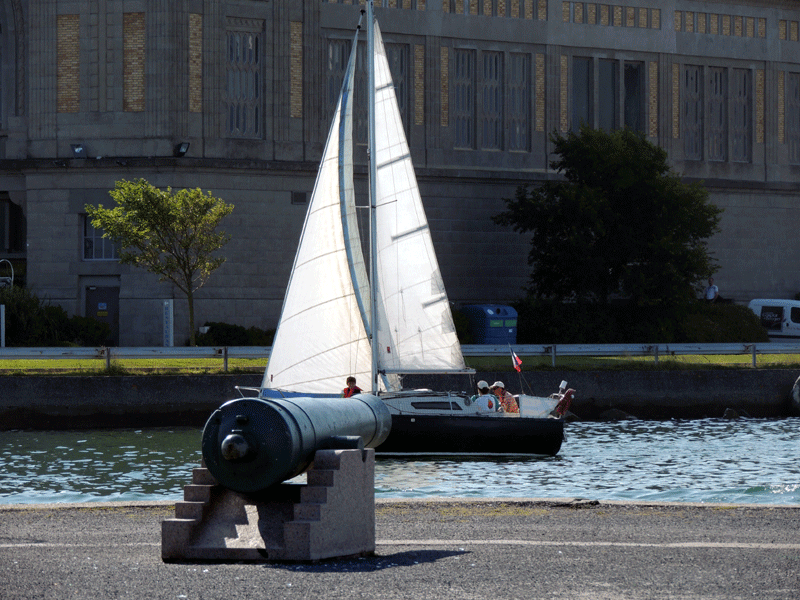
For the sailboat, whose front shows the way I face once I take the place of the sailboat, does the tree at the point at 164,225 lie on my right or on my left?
on my right

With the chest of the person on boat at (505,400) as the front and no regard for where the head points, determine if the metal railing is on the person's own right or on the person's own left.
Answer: on the person's own right

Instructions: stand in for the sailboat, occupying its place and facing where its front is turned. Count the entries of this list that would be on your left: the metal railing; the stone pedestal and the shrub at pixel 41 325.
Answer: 1

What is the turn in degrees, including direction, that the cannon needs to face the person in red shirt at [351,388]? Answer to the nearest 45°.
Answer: approximately 45° to its left

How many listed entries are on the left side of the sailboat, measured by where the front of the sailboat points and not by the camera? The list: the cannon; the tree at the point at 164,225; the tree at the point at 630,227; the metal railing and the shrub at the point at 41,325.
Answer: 1

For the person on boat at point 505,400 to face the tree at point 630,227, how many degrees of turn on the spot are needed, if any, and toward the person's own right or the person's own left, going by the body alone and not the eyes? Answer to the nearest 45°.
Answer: approximately 90° to the person's own right

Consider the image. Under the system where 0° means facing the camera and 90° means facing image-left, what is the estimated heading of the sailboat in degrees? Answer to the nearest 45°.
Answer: approximately 90°

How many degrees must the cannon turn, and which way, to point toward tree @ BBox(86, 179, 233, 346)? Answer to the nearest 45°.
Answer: approximately 45° to its left

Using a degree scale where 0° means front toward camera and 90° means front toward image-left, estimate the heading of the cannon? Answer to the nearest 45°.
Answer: approximately 225°

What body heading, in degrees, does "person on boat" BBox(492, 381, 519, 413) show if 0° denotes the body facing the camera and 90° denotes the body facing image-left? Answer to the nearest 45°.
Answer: approximately 90°

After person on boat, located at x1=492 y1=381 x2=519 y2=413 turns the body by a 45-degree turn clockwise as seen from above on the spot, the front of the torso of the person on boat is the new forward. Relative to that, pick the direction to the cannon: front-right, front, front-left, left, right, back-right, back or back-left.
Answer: back-left

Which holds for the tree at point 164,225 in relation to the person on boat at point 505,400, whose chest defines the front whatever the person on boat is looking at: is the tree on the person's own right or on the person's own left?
on the person's own right

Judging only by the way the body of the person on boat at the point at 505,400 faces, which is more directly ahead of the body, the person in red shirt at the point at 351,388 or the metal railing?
the person in red shirt

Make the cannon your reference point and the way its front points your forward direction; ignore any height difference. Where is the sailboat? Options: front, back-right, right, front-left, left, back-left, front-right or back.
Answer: front-left
